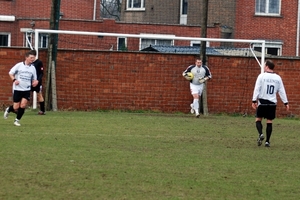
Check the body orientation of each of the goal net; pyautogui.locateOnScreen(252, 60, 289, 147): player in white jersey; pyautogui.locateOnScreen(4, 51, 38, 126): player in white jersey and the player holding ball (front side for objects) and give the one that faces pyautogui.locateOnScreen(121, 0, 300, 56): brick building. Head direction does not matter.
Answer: pyautogui.locateOnScreen(252, 60, 289, 147): player in white jersey

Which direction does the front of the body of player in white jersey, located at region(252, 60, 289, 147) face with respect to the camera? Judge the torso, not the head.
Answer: away from the camera

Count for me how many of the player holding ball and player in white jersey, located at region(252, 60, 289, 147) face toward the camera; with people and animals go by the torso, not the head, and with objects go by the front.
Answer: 1

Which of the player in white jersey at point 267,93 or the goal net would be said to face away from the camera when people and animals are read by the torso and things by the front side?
the player in white jersey

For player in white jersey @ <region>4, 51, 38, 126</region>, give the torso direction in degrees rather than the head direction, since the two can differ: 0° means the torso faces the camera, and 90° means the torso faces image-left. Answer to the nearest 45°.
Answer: approximately 315°

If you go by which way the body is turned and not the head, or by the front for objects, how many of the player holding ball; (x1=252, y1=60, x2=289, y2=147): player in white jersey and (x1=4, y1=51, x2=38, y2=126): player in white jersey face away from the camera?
1

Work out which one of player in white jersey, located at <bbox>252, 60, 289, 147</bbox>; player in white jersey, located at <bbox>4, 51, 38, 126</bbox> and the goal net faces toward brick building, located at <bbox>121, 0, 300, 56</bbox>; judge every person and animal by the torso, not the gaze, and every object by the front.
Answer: player in white jersey, located at <bbox>252, 60, 289, 147</bbox>

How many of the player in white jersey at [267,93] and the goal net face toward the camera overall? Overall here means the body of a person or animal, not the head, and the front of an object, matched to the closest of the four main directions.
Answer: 1

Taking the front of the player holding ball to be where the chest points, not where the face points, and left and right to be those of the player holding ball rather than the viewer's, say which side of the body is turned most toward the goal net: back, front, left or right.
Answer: back

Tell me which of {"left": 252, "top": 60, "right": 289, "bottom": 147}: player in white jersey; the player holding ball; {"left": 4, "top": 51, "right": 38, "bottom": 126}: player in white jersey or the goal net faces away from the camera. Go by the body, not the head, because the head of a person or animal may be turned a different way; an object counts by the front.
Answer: {"left": 252, "top": 60, "right": 289, "bottom": 147}: player in white jersey

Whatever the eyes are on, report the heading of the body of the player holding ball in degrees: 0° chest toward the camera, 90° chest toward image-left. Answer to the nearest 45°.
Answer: approximately 0°

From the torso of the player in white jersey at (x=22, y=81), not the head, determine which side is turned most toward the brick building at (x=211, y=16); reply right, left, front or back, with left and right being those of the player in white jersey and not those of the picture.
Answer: left

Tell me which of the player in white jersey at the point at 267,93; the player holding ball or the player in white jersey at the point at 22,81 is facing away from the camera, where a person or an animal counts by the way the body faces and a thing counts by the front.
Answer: the player in white jersey at the point at 267,93
